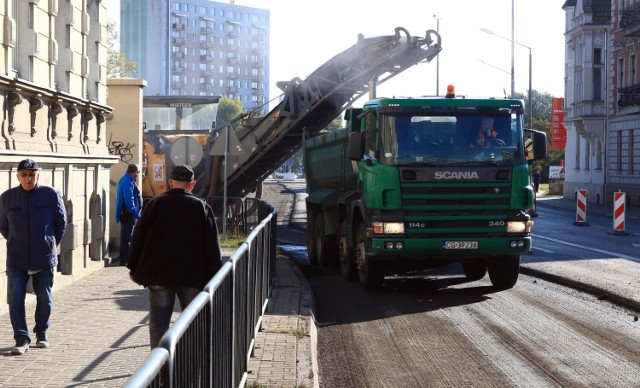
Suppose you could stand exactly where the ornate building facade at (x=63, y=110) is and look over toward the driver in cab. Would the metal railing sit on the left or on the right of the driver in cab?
right

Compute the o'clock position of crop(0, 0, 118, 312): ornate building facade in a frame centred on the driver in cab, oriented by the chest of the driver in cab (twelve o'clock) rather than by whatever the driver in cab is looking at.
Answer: The ornate building facade is roughly at 3 o'clock from the driver in cab.

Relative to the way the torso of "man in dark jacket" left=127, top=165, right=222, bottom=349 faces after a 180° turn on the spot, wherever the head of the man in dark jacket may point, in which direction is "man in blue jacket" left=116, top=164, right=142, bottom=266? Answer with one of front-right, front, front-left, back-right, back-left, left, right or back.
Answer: back

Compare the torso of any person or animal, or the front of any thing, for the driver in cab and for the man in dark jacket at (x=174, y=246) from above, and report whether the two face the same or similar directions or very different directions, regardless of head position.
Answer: very different directions

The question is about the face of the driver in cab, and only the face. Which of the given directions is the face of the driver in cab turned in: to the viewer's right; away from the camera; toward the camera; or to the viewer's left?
toward the camera

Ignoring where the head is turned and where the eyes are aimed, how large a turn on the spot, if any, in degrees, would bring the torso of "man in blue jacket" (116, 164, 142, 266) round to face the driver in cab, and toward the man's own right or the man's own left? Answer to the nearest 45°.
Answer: approximately 45° to the man's own right

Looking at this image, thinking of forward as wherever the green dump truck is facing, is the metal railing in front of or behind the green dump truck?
in front

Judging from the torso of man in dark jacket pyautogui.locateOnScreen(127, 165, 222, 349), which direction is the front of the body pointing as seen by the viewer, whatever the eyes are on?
away from the camera

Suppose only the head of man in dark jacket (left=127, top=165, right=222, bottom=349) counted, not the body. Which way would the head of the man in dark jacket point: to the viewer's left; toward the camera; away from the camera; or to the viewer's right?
away from the camera

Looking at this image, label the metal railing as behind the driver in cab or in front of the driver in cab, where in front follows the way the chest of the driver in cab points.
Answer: in front

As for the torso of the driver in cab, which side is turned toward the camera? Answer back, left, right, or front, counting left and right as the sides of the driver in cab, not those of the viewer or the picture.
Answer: front

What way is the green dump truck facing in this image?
toward the camera

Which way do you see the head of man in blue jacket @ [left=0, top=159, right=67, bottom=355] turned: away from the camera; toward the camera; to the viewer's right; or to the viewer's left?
toward the camera

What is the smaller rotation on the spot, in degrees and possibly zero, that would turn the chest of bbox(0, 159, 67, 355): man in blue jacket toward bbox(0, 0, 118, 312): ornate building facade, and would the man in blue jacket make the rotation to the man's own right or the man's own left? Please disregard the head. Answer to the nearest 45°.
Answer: approximately 180°
